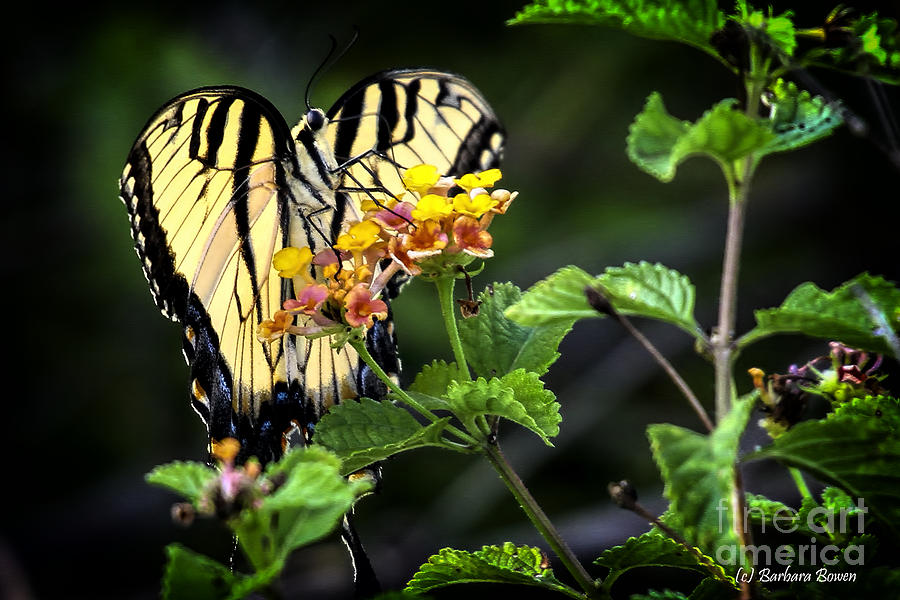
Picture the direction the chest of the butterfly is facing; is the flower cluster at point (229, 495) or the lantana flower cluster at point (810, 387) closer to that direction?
the lantana flower cluster

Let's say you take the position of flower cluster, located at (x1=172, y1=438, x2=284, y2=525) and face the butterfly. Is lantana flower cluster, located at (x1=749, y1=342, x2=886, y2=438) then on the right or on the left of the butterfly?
right

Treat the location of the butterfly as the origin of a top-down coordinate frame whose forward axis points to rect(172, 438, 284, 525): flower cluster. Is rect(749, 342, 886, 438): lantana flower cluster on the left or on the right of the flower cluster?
left
